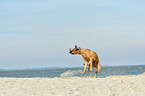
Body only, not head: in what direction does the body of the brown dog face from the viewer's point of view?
to the viewer's left
